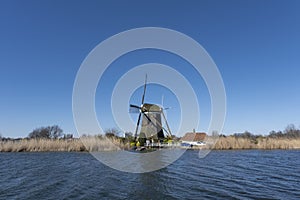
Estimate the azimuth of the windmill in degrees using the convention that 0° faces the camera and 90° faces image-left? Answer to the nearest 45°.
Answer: approximately 45°
